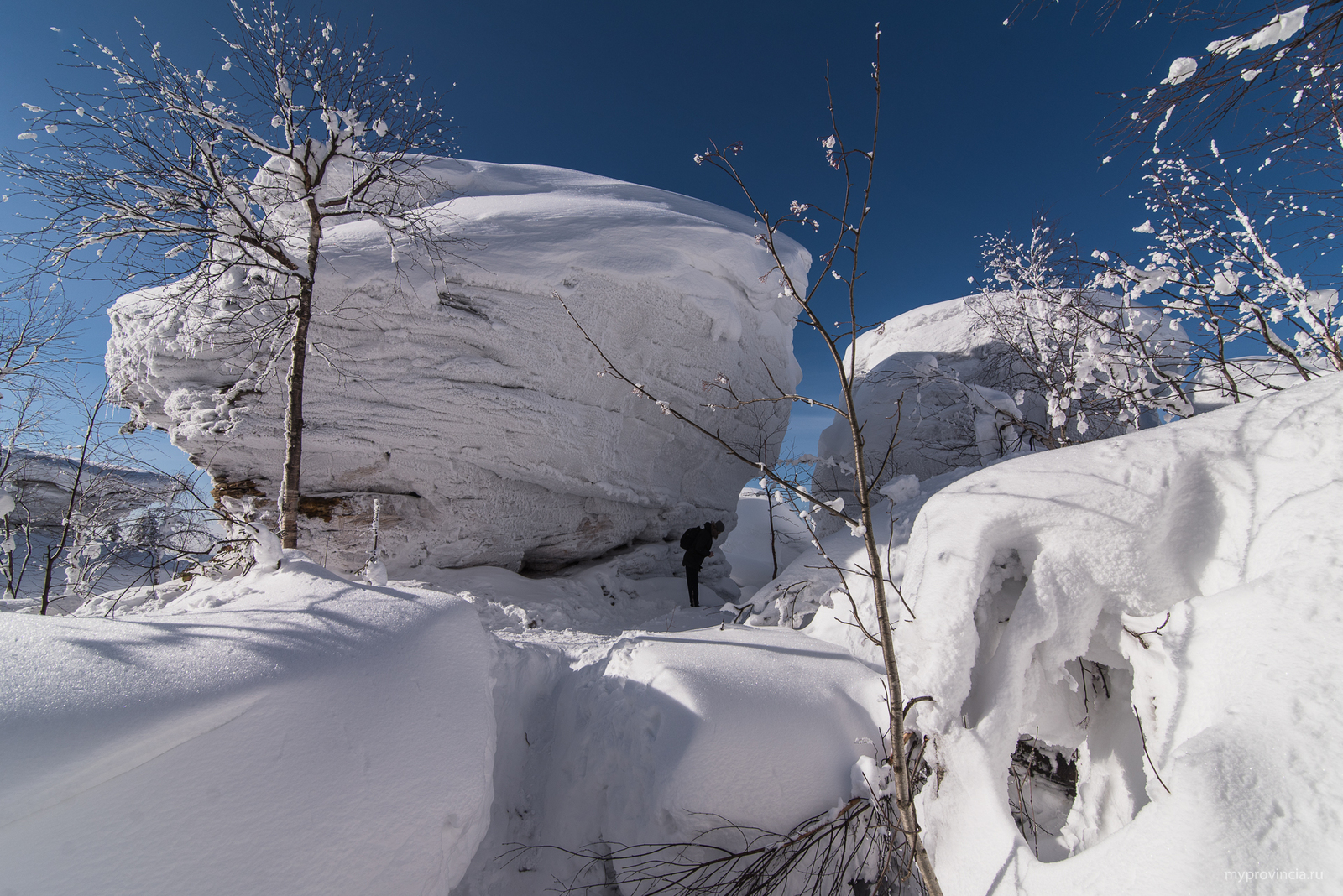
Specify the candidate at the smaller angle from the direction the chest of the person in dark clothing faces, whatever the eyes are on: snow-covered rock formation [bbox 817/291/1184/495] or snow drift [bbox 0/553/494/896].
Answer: the snow-covered rock formation

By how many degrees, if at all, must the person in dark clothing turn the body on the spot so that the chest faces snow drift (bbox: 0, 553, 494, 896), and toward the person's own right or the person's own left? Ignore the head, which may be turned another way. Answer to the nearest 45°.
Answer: approximately 90° to the person's own right

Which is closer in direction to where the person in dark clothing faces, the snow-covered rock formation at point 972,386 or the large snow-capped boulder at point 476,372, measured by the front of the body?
the snow-covered rock formation

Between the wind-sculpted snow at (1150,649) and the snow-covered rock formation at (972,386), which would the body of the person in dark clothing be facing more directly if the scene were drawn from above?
the snow-covered rock formation

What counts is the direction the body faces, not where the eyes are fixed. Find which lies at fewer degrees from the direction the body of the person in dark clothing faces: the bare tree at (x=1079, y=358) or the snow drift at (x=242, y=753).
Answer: the bare tree

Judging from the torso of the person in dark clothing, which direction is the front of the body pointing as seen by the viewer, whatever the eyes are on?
to the viewer's right

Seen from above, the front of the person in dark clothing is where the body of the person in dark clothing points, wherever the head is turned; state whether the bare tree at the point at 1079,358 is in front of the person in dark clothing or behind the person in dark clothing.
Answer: in front

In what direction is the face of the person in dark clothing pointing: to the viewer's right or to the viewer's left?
to the viewer's right

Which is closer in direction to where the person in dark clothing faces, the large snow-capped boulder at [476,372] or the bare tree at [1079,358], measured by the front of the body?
the bare tree

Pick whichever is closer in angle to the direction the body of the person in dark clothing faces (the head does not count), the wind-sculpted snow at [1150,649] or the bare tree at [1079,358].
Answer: the bare tree

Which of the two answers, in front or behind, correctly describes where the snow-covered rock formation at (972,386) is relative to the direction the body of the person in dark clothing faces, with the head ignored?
in front

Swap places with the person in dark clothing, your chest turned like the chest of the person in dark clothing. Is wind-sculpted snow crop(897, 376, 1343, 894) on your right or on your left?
on your right
